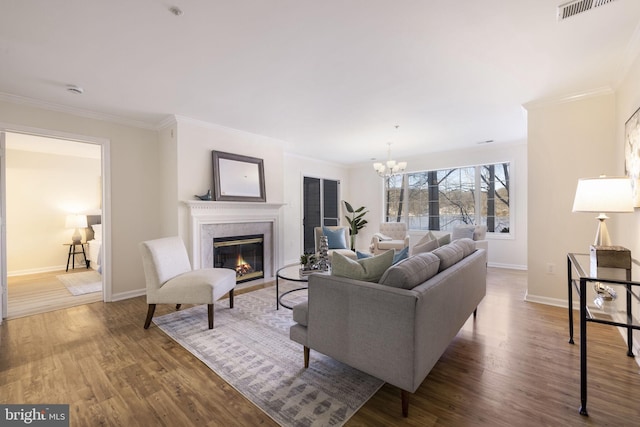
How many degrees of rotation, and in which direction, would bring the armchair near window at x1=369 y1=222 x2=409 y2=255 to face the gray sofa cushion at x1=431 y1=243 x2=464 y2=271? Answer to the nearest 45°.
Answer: approximately 45° to its left

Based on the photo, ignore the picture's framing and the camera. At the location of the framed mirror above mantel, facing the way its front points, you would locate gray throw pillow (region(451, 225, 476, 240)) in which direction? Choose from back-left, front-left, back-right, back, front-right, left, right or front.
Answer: front-left

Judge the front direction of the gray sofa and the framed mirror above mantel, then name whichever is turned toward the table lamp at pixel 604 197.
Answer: the framed mirror above mantel

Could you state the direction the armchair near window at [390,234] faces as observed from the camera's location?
facing the viewer and to the left of the viewer

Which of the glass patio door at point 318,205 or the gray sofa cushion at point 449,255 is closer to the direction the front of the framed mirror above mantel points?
the gray sofa cushion

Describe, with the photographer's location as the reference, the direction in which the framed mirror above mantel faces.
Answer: facing the viewer and to the right of the viewer

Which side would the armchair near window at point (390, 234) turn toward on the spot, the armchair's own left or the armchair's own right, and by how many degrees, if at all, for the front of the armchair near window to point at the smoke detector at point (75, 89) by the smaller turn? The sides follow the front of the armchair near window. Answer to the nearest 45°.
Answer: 0° — it already faces it

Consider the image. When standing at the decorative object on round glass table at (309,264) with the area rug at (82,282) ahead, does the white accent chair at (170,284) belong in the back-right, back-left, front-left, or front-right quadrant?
front-left

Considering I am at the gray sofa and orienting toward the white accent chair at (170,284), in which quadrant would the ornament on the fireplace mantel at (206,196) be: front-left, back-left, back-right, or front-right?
front-right

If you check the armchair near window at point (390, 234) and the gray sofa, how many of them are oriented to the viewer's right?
0

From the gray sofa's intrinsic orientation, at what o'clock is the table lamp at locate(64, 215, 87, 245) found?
The table lamp is roughly at 11 o'clock from the gray sofa.

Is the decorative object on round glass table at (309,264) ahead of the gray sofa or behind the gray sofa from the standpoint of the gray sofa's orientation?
ahead

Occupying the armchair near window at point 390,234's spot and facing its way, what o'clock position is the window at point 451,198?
The window is roughly at 7 o'clock from the armchair near window.

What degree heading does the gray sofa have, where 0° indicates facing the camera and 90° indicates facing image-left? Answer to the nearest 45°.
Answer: approximately 135°

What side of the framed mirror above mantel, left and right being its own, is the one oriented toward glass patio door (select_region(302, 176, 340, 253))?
left

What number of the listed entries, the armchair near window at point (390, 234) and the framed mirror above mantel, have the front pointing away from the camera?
0

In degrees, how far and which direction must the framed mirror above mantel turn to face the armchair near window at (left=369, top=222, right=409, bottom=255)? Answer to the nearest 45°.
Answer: approximately 45° to its left
